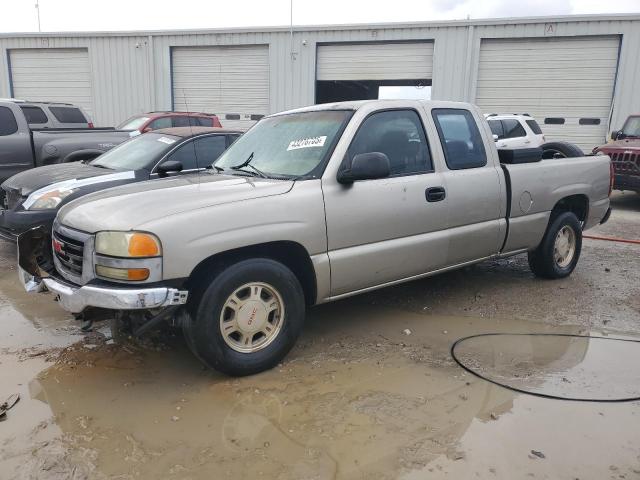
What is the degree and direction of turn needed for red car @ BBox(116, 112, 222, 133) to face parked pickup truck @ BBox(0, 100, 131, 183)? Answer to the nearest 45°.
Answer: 0° — it already faces it

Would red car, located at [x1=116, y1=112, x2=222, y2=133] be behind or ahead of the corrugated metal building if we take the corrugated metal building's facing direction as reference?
ahead

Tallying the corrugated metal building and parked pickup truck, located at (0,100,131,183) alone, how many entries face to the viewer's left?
1

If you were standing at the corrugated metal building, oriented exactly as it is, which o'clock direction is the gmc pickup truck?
The gmc pickup truck is roughly at 12 o'clock from the corrugated metal building.

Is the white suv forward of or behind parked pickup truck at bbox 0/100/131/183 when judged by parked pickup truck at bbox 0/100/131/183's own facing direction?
behind

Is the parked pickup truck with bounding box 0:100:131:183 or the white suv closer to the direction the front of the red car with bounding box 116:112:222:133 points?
the parked pickup truck

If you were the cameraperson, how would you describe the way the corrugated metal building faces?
facing the viewer

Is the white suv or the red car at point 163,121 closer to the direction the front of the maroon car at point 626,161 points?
the red car

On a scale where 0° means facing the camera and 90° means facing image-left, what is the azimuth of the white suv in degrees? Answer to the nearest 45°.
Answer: approximately 45°

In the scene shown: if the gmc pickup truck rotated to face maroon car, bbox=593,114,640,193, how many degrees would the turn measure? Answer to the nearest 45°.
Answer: approximately 180°

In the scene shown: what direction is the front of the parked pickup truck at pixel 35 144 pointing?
to the viewer's left

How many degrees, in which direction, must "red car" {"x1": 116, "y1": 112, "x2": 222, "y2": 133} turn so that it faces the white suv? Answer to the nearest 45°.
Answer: approximately 135° to its left

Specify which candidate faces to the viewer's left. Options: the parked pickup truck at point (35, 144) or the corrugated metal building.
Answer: the parked pickup truck
